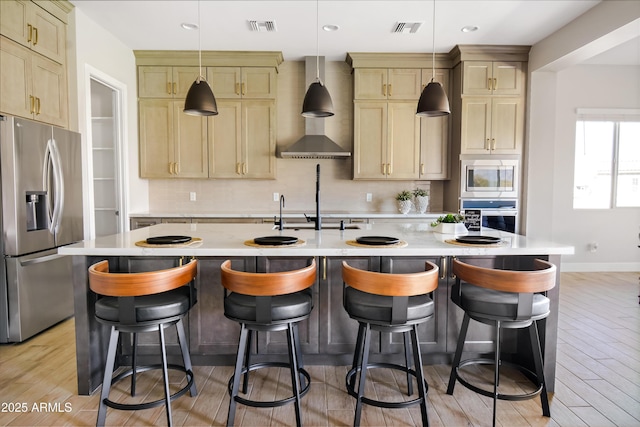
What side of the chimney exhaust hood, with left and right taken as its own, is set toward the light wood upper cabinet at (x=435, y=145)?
left

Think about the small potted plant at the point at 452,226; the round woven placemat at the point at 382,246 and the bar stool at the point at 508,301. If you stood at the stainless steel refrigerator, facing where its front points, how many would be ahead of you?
3

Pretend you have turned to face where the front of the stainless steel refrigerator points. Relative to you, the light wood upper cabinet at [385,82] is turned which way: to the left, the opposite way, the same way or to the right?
to the right

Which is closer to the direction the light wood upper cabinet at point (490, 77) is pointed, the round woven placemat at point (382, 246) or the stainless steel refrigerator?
the round woven placemat

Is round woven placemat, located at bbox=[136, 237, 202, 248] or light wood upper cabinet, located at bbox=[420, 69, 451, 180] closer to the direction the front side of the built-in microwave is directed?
the round woven placemat

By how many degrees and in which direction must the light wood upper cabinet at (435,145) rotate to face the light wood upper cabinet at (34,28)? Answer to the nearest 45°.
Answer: approximately 45° to its right

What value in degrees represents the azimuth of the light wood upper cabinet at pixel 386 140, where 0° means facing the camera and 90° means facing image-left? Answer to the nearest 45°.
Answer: approximately 0°

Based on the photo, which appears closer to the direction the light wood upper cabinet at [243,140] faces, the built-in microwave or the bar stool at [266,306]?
the bar stool

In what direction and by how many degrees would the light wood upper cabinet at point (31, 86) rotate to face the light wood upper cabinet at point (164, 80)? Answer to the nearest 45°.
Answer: approximately 90° to its left

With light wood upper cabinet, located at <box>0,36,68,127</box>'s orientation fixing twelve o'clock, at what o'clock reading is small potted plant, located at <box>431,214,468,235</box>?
The small potted plant is roughly at 12 o'clock from the light wood upper cabinet.
